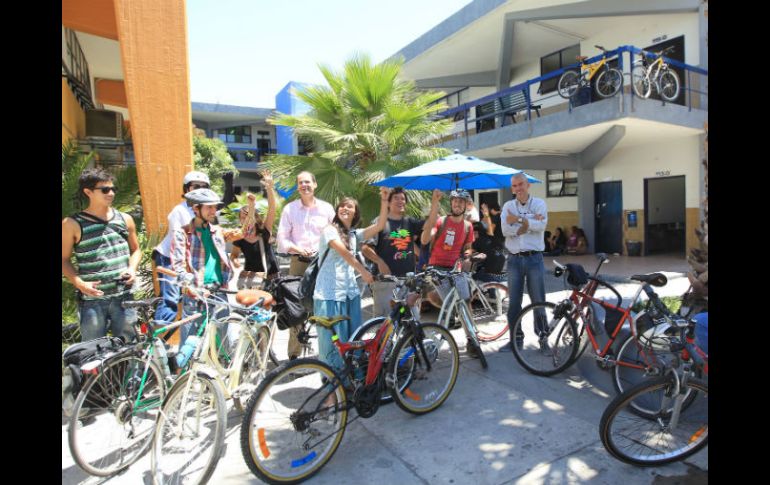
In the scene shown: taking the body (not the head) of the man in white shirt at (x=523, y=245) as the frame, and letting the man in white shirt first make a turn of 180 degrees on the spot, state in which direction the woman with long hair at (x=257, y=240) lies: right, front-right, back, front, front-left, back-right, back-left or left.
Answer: left

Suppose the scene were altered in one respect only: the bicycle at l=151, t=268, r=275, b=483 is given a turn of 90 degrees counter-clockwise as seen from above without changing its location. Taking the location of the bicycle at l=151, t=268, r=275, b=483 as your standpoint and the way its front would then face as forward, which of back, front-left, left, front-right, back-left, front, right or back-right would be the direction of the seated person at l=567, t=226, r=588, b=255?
left

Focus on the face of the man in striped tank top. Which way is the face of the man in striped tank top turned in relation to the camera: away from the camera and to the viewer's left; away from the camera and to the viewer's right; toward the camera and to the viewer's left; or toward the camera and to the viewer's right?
toward the camera and to the viewer's right

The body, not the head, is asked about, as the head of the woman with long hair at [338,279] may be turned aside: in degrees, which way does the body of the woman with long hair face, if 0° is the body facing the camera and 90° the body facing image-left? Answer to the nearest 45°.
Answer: approximately 315°

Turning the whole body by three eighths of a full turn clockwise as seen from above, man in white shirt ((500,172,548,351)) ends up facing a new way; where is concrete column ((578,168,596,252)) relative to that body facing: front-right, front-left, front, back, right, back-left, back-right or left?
front-right

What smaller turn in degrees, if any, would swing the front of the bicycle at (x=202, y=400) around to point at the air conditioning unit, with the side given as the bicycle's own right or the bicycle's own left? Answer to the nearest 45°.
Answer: approximately 135° to the bicycle's own right

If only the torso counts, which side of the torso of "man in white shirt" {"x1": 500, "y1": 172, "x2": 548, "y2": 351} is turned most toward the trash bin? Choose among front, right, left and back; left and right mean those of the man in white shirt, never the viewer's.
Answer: back

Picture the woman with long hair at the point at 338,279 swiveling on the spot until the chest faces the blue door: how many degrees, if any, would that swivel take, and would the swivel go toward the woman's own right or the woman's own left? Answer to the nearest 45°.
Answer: approximately 90° to the woman's own left

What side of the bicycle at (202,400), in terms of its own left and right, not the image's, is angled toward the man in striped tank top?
right
